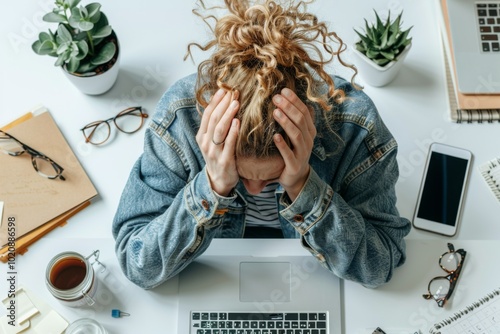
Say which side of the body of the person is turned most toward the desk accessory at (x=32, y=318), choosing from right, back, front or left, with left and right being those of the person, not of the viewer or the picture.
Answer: right

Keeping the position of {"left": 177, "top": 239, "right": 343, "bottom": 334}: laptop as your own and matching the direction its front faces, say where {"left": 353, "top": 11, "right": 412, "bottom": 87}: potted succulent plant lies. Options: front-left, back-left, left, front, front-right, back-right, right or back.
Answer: front-right

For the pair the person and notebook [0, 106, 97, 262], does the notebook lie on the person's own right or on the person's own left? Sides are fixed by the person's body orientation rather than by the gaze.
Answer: on the person's own right

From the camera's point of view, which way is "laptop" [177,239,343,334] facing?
away from the camera

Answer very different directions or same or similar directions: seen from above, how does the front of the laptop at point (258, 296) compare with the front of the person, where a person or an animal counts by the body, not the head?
very different directions

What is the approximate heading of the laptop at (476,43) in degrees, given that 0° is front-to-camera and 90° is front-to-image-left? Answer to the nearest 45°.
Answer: approximately 0°

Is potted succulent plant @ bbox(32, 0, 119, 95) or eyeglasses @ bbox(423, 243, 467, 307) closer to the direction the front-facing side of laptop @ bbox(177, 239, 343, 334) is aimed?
the potted succulent plant

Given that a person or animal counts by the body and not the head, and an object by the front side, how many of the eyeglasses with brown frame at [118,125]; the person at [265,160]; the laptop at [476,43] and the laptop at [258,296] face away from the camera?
1

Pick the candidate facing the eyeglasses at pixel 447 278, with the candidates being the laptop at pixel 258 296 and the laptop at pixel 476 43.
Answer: the laptop at pixel 476 43

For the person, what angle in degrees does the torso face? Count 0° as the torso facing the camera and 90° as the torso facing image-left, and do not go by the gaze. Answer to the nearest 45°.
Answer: approximately 0°
